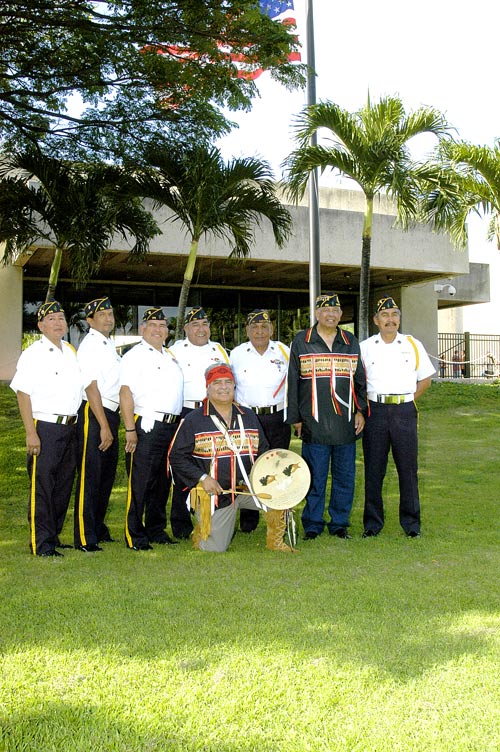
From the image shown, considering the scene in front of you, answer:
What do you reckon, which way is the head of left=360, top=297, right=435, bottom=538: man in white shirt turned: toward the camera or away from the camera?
toward the camera

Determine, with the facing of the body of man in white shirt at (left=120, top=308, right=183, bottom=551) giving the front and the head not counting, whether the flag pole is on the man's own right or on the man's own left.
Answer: on the man's own left

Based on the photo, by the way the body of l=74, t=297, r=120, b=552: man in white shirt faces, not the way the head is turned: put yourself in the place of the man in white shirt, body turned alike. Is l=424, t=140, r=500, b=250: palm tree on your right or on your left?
on your left

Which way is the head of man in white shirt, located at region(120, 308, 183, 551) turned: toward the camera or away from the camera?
toward the camera

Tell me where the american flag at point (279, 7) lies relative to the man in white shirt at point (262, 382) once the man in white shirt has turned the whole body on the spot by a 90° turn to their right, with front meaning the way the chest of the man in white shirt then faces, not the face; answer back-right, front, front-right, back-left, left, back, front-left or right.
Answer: right

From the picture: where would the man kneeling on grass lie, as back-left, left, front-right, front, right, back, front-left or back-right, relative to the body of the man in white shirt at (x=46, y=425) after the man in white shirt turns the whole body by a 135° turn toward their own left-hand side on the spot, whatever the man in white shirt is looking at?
right

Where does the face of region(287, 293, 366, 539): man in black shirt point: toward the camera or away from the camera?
toward the camera

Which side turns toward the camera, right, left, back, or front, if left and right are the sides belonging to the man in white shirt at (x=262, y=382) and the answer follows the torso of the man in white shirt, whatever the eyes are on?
front

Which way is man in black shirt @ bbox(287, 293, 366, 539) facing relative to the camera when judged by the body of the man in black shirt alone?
toward the camera

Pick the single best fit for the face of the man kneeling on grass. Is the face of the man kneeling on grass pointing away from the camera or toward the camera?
toward the camera

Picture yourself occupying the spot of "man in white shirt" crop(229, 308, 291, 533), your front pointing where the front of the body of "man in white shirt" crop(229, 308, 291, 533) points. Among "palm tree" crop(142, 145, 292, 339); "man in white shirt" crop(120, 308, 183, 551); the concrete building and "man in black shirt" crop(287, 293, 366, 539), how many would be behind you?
2

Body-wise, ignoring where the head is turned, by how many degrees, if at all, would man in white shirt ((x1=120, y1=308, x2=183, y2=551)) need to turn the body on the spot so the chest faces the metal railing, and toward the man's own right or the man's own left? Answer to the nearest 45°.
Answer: approximately 90° to the man's own left

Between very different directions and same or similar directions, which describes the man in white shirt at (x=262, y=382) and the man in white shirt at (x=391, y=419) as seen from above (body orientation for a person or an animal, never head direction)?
same or similar directions
